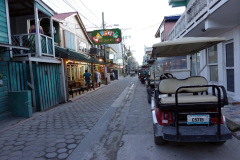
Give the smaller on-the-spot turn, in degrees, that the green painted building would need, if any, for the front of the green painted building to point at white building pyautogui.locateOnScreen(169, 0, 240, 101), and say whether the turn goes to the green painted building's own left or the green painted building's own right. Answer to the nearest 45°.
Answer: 0° — it already faces it

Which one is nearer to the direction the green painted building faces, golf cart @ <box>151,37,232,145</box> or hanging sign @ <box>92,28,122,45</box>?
the golf cart

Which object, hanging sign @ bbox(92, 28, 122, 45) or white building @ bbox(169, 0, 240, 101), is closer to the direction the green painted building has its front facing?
the white building

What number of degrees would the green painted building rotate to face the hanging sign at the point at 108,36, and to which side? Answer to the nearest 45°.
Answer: approximately 90° to its left

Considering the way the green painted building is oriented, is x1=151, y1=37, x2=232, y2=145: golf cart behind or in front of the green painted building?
in front

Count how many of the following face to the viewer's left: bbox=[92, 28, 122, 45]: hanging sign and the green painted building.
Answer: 0

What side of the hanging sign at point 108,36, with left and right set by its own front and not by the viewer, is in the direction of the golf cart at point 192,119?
front

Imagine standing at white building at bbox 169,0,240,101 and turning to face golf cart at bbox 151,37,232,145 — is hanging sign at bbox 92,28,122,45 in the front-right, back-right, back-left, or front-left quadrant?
back-right
